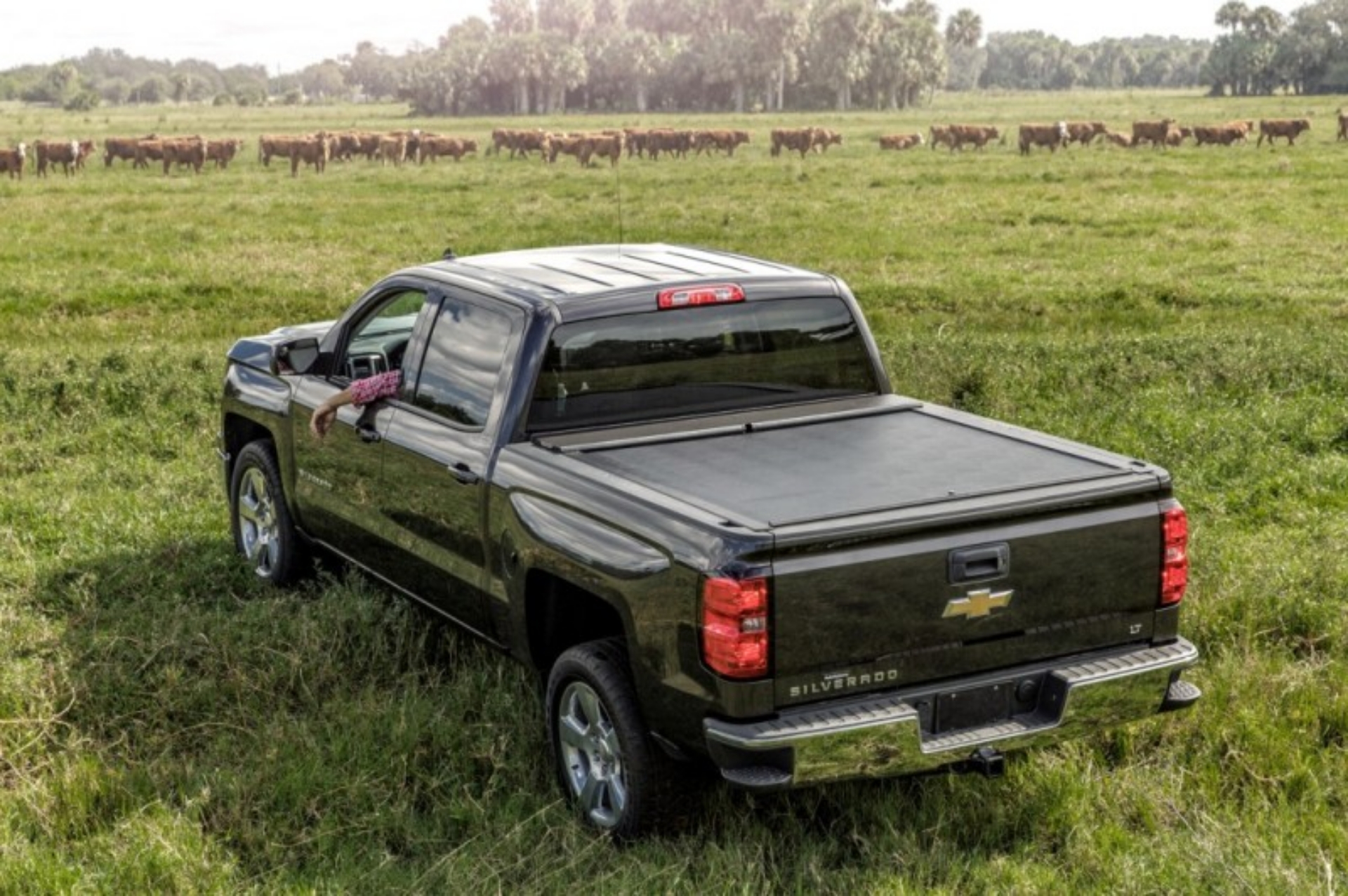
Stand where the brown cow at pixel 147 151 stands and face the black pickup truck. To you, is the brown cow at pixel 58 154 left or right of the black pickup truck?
right

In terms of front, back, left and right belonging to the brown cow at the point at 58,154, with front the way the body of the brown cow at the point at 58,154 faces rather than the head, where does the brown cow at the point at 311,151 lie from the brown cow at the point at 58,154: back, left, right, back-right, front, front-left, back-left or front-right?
front

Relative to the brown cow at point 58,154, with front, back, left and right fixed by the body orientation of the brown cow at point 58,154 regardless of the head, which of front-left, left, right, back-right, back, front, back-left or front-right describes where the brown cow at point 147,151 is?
front-left

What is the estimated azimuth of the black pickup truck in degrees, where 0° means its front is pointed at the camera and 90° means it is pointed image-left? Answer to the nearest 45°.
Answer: approximately 135°

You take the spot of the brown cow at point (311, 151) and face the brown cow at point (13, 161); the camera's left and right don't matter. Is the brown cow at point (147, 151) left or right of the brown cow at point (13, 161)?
right

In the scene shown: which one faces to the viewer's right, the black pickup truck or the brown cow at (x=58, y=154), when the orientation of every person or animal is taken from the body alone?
the brown cow
